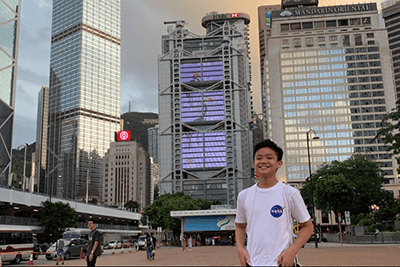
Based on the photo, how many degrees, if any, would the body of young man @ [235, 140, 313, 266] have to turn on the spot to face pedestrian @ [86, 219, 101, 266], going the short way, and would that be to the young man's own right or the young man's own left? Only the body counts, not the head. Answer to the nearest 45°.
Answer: approximately 135° to the young man's own right

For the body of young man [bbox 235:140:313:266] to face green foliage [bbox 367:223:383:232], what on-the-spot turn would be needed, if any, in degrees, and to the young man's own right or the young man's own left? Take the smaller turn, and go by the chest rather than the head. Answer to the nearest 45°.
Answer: approximately 180°

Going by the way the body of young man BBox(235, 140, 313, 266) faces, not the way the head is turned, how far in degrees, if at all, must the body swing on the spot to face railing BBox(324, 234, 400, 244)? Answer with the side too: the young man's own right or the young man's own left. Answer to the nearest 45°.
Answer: approximately 180°

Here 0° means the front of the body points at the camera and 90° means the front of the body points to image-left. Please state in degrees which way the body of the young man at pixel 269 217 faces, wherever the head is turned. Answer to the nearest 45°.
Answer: approximately 0°

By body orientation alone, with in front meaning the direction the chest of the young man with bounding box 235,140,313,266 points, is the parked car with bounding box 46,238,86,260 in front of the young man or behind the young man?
behind
